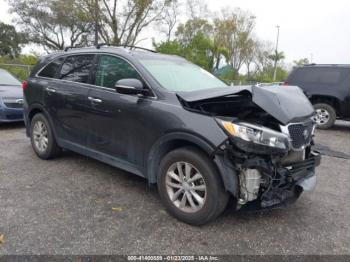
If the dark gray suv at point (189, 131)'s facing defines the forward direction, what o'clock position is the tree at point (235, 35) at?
The tree is roughly at 8 o'clock from the dark gray suv.

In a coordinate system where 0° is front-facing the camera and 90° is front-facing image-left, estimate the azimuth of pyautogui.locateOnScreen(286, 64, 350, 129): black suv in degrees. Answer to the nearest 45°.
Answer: approximately 270°

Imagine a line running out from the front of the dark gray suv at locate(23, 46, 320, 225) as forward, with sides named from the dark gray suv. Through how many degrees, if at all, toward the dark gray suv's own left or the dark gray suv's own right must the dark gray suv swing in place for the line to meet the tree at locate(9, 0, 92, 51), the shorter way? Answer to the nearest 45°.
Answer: approximately 180°

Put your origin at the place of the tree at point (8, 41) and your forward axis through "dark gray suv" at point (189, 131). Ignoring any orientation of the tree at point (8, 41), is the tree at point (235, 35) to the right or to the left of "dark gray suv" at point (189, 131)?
left

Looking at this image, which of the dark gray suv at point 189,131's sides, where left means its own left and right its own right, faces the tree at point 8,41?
back

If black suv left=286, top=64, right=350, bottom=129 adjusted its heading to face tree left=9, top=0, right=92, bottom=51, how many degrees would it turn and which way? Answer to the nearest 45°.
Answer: approximately 135° to its left

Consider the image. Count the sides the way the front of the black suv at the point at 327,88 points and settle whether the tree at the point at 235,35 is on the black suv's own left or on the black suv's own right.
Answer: on the black suv's own left

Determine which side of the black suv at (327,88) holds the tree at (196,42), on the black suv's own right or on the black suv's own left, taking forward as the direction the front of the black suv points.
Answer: on the black suv's own left

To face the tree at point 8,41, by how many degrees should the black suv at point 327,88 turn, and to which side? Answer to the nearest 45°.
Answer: approximately 135° to its left
